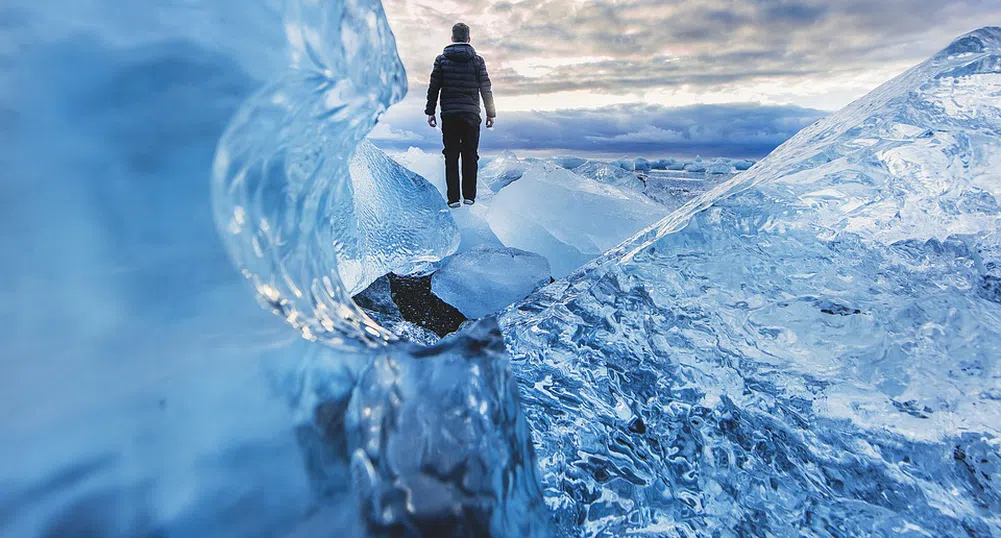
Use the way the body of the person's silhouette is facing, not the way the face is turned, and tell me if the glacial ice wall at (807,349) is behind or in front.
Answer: behind

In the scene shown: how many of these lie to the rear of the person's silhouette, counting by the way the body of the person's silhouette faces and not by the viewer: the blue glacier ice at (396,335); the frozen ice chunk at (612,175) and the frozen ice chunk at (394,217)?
2

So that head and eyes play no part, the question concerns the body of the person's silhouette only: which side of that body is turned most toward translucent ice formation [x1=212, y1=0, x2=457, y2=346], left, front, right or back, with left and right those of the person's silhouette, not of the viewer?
back

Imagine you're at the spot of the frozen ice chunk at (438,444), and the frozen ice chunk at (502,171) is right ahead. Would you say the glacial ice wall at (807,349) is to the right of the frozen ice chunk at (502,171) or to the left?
right

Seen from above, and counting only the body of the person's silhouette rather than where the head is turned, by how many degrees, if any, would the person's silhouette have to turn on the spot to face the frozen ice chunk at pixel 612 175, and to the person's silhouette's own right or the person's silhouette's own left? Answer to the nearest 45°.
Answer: approximately 45° to the person's silhouette's own right

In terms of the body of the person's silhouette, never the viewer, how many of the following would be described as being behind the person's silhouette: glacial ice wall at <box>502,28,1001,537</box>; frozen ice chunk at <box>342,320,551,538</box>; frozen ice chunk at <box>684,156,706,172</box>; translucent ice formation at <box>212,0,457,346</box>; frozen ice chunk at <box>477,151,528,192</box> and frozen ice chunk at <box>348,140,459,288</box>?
4

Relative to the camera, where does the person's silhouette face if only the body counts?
away from the camera

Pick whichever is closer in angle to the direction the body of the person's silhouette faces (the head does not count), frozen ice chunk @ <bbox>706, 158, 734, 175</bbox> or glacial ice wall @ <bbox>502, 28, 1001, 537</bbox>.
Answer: the frozen ice chunk

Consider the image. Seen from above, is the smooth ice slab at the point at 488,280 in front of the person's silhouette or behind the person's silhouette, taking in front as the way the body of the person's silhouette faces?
behind

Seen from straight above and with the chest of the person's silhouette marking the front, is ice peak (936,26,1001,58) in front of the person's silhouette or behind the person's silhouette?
behind

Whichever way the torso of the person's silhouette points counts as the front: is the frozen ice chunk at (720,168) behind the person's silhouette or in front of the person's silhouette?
in front

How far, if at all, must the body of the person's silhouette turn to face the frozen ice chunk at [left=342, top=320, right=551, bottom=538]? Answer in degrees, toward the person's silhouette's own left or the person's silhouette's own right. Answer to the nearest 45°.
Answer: approximately 180°

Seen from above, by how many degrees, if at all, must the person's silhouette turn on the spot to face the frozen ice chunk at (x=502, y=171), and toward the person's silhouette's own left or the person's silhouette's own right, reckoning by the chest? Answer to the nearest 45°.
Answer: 0° — they already face it
